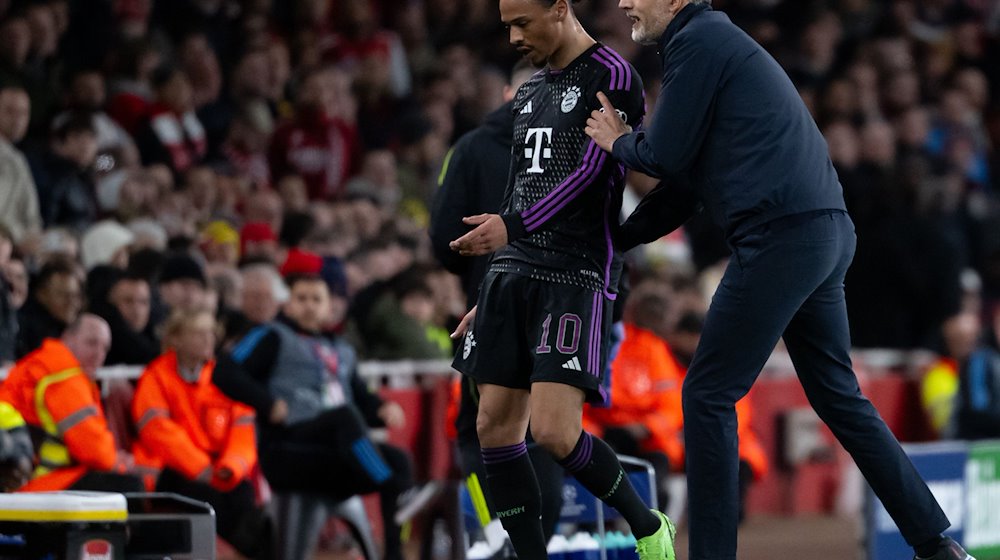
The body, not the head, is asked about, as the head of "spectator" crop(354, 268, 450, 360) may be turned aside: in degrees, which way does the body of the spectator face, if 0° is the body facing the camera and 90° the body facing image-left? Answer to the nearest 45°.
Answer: approximately 315°

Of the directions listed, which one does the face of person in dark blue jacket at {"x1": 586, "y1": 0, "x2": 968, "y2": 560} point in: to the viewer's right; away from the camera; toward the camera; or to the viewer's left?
to the viewer's left

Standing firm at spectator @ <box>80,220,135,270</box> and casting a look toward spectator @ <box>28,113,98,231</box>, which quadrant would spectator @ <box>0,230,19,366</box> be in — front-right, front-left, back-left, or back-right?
back-left

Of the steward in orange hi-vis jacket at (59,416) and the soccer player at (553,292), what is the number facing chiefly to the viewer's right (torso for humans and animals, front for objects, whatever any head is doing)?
1

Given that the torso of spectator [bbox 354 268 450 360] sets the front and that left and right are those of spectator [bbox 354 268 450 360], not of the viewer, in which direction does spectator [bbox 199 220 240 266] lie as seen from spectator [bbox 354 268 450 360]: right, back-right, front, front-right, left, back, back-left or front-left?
back-right

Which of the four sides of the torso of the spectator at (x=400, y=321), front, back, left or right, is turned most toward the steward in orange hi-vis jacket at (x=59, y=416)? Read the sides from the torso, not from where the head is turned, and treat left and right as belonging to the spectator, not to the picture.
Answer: right

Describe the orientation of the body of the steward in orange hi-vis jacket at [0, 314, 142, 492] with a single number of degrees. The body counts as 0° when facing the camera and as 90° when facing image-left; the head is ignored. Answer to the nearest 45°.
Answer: approximately 270°

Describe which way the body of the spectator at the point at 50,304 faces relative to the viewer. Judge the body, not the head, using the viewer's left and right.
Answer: facing the viewer and to the right of the viewer

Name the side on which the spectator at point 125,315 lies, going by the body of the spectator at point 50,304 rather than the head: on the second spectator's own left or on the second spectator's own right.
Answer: on the second spectator's own left
